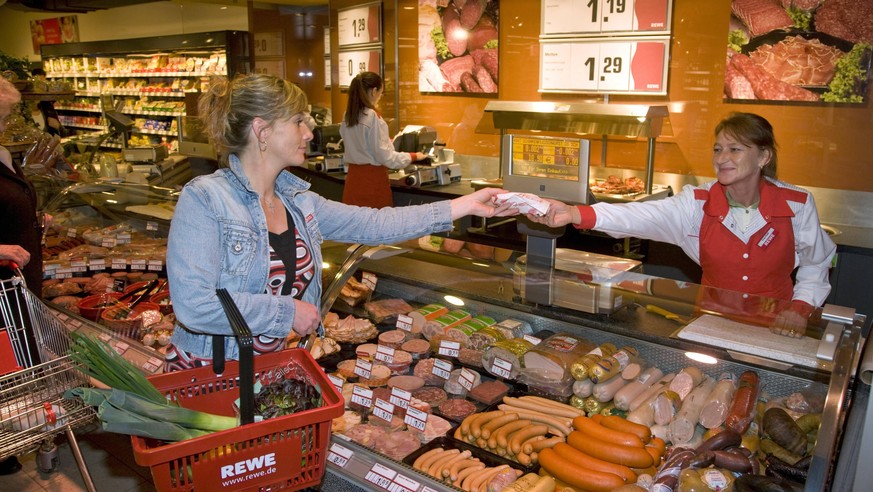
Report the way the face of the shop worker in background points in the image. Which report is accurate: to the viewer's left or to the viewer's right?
to the viewer's right

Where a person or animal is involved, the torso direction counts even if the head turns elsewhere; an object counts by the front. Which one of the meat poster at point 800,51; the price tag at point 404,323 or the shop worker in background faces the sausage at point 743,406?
the meat poster

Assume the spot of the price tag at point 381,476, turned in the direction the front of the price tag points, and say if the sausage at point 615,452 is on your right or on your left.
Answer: on your left

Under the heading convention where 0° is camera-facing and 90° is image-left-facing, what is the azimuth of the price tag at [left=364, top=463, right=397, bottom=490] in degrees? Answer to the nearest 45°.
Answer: approximately 45°

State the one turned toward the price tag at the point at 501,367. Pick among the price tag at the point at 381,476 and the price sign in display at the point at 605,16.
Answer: the price sign in display

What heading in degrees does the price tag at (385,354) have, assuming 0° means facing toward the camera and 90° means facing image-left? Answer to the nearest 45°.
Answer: approximately 0°

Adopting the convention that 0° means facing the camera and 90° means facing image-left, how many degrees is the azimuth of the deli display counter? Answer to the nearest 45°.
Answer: approximately 45°

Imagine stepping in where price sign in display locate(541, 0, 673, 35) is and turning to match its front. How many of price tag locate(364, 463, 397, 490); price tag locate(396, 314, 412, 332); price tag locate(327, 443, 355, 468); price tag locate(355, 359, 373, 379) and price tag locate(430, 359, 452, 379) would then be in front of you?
5

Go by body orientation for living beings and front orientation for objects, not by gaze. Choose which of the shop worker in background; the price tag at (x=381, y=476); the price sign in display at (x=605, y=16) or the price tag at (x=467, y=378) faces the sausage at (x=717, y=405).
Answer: the price sign in display
